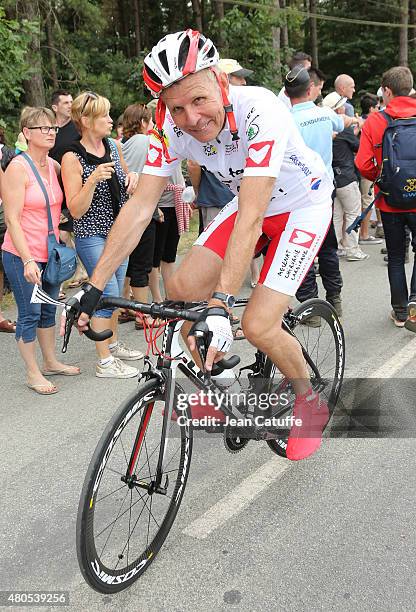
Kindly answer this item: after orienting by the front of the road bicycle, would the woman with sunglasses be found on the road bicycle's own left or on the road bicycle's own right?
on the road bicycle's own right

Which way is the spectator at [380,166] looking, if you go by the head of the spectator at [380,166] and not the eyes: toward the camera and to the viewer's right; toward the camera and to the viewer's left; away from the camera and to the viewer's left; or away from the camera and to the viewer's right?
away from the camera and to the viewer's left

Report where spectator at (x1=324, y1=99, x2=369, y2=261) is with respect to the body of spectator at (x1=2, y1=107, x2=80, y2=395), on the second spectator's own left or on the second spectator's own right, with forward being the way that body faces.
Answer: on the second spectator's own left

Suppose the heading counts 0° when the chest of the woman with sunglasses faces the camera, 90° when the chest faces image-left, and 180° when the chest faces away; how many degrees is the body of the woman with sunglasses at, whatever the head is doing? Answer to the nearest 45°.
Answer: approximately 315°

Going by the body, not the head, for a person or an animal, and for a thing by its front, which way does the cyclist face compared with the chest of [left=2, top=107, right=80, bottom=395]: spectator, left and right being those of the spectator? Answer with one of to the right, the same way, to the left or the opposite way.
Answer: to the right

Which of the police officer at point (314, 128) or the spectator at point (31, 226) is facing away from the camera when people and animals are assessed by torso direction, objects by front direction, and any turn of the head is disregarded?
the police officer at point (314, 128)

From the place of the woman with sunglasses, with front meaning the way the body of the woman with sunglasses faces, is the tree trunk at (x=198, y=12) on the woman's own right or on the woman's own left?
on the woman's own left

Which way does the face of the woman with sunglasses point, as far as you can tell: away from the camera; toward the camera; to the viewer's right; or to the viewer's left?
to the viewer's right

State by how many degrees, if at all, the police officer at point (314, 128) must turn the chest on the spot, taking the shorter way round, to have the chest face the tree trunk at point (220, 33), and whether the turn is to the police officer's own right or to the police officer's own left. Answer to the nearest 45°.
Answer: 0° — they already face it

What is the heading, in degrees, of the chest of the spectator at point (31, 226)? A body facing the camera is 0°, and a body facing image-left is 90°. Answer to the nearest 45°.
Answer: approximately 315°

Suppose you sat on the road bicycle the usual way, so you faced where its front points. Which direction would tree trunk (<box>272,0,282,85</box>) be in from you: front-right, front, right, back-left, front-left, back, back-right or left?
back-right
